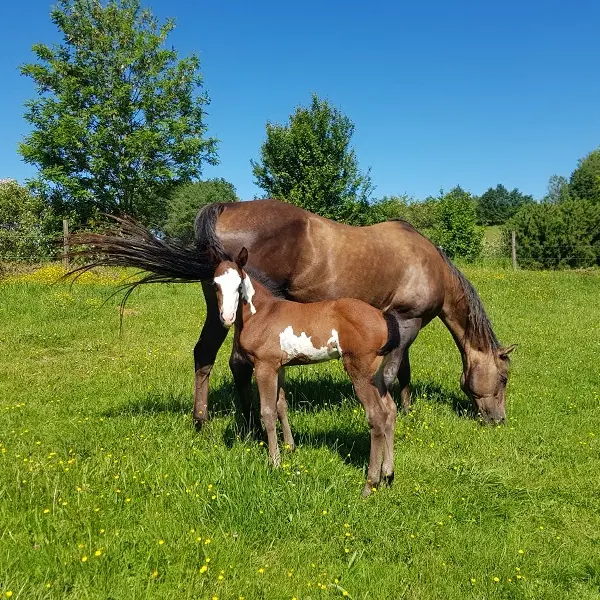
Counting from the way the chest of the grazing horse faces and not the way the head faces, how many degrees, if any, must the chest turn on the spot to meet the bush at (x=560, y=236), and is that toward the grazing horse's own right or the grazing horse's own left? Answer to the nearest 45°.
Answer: approximately 45° to the grazing horse's own left

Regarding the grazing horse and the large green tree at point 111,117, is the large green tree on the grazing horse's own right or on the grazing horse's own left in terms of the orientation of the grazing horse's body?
on the grazing horse's own left

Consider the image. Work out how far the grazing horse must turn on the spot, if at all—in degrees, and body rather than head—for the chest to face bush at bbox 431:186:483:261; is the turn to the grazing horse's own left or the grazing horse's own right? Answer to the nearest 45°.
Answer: approximately 90° to the grazing horse's own left

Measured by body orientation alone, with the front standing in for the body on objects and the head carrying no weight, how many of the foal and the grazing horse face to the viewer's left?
1

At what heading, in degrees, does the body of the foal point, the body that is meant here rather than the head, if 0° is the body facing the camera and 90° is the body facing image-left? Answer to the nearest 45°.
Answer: approximately 90°

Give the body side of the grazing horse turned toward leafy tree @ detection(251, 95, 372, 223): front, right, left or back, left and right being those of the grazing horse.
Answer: left

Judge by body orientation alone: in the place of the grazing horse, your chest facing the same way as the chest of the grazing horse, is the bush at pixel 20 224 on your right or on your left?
on your left

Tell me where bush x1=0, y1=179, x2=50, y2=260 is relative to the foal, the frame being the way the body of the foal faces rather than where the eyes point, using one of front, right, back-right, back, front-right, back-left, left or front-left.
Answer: front-right

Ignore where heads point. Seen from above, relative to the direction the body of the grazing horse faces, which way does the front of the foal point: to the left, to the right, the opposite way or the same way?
the opposite way

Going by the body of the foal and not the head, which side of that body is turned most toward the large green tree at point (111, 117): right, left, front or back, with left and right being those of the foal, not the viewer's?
right

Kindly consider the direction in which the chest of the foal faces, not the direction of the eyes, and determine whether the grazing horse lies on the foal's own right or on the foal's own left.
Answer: on the foal's own right

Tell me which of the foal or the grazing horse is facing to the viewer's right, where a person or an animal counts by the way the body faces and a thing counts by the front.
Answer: the grazing horse

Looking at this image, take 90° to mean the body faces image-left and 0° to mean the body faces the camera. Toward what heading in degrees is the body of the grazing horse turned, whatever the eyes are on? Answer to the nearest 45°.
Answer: approximately 270°
